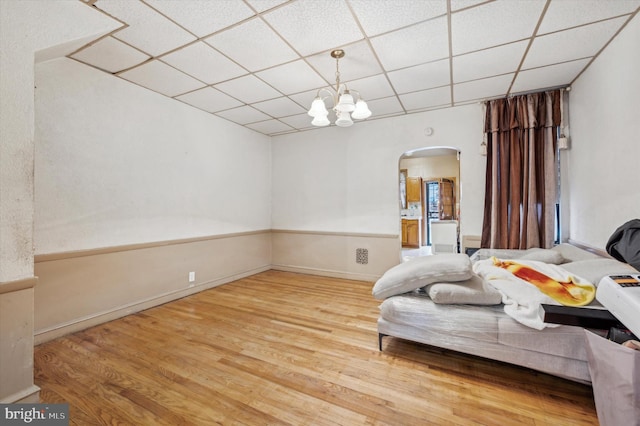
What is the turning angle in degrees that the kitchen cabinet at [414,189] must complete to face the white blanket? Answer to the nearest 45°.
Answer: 0° — it already faces it

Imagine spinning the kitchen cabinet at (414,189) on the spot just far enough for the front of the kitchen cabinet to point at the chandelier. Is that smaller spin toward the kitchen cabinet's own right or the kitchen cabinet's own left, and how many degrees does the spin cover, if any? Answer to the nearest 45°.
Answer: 0° — it already faces it

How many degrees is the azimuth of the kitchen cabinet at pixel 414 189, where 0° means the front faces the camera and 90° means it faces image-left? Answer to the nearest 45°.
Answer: approximately 0°

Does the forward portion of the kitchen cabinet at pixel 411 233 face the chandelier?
yes

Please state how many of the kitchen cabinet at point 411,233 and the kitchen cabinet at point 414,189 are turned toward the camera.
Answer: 2

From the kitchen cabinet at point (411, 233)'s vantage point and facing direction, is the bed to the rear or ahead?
ahead

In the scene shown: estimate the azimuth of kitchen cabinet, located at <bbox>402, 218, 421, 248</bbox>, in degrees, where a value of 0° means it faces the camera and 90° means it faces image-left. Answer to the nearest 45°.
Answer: approximately 0°

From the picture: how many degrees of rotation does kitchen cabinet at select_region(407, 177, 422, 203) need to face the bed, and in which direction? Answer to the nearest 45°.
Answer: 0° — it already faces it

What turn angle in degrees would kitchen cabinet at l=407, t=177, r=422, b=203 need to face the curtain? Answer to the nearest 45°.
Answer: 0° — it already faces it
